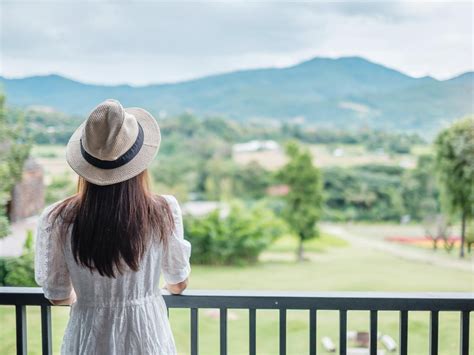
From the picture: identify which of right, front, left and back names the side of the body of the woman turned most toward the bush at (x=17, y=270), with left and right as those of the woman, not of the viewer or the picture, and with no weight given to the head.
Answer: front

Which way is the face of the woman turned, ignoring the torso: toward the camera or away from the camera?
away from the camera

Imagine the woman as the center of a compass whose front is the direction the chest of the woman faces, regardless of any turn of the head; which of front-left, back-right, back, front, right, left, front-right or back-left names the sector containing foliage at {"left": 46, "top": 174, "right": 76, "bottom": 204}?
front

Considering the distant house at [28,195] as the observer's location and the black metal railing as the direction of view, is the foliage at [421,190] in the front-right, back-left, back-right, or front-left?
front-left

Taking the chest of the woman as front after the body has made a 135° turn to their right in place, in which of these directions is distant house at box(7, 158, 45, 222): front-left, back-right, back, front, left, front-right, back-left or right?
back-left

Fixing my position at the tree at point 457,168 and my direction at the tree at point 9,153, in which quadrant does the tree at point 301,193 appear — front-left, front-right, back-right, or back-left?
front-right

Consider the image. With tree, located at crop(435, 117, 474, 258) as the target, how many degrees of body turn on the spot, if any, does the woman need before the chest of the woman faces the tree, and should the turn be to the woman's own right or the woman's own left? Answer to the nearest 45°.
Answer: approximately 45° to the woman's own right

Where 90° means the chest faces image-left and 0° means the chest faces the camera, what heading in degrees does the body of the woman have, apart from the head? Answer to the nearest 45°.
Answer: approximately 180°

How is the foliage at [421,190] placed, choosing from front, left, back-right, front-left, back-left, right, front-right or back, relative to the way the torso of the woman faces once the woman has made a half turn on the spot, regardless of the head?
back-left

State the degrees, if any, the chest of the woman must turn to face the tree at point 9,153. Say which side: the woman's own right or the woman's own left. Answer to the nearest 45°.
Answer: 0° — they already face it

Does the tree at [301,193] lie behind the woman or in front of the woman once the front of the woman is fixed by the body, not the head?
in front
